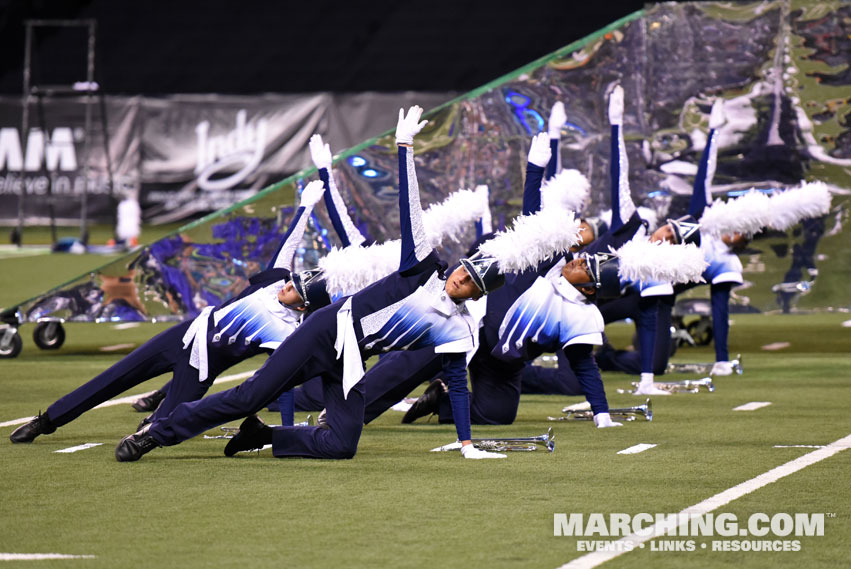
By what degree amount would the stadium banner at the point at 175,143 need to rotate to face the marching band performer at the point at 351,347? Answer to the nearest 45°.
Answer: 0° — it already faces them

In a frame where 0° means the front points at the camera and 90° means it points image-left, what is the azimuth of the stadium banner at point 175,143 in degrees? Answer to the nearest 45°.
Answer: approximately 0°

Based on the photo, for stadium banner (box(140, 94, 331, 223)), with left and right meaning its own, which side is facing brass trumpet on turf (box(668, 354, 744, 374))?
front

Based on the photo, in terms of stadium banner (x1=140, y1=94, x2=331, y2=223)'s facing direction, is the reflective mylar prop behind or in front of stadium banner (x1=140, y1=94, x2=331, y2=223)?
in front

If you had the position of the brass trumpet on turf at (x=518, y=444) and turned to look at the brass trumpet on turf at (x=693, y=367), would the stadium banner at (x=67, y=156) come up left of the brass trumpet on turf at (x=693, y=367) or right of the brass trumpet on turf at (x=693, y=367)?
left

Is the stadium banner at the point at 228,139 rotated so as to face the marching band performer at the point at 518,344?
yes

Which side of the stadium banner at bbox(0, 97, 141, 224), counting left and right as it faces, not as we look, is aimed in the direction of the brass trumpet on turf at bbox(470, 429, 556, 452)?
front

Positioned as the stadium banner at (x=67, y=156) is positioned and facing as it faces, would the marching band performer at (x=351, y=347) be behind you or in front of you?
in front

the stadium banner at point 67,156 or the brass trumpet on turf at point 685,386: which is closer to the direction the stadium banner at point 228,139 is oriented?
the brass trumpet on turf

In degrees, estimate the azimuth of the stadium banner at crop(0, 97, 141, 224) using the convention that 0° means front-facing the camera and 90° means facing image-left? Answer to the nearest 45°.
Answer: approximately 0°
